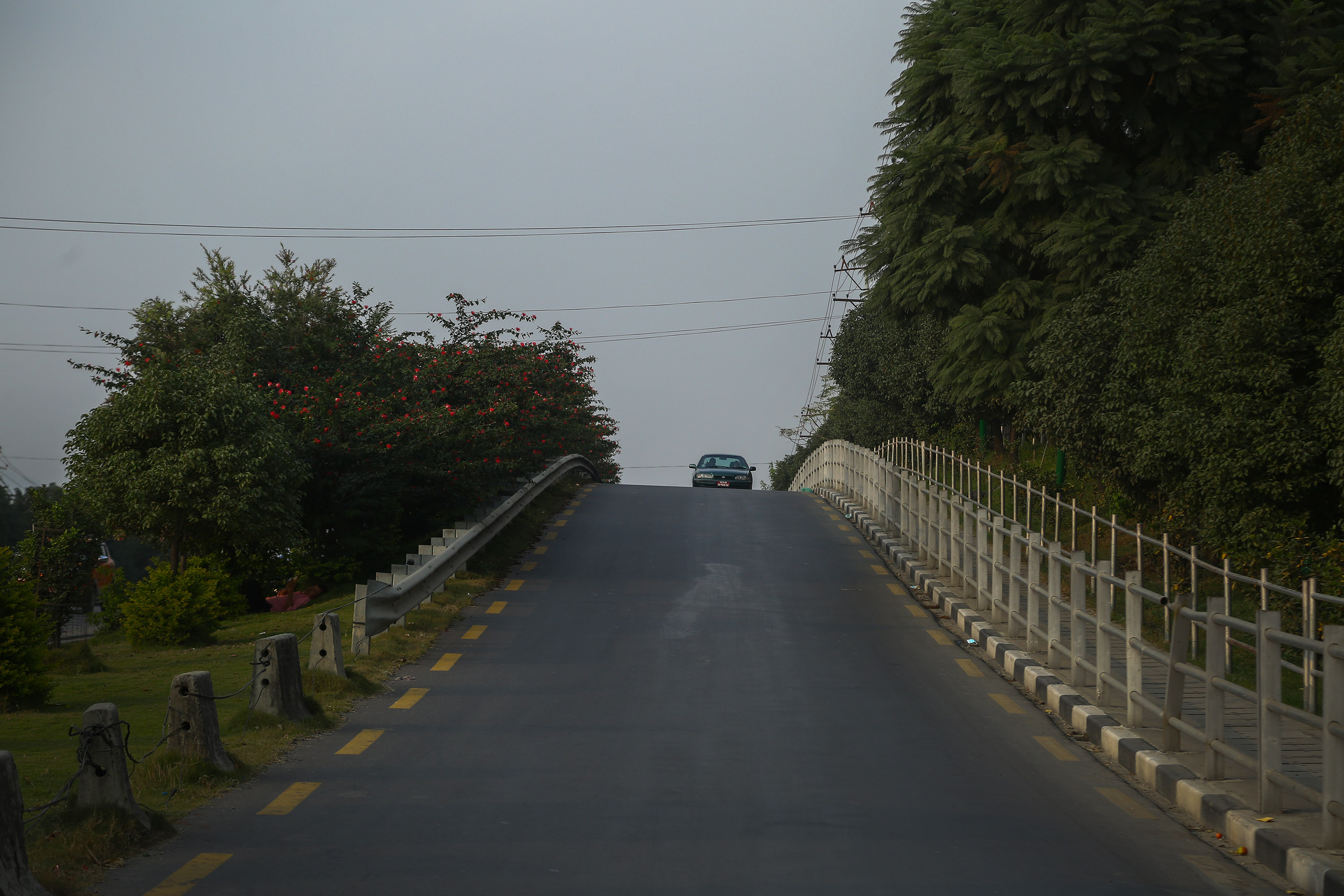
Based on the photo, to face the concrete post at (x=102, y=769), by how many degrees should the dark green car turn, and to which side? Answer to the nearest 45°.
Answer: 0° — it already faces it

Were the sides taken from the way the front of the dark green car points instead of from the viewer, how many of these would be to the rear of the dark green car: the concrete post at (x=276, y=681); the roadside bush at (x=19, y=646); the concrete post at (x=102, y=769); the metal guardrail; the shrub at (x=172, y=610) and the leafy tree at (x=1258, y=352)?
0

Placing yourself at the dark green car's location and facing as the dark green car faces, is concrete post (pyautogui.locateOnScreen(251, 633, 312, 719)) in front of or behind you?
in front

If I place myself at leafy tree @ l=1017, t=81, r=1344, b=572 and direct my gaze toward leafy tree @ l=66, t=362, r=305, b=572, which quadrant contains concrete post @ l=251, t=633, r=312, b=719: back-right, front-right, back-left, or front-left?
front-left

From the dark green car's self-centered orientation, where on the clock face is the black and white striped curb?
The black and white striped curb is roughly at 12 o'clock from the dark green car.

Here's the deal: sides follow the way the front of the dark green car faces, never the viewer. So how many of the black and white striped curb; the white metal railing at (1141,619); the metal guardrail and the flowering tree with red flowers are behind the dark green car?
0

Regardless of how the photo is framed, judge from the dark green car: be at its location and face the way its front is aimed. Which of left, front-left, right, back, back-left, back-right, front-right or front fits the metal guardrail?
front

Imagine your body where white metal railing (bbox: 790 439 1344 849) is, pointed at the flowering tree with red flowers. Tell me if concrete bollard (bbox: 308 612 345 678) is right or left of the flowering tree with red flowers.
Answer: left

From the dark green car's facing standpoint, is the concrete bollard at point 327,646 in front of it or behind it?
in front

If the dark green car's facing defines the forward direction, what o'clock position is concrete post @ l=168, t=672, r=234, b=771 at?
The concrete post is roughly at 12 o'clock from the dark green car.

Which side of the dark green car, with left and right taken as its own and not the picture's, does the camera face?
front

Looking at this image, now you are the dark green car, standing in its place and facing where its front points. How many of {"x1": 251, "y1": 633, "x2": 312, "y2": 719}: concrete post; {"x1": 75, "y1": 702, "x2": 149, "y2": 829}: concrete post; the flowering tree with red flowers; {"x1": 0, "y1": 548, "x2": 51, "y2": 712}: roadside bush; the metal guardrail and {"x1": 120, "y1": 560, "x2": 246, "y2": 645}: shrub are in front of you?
6

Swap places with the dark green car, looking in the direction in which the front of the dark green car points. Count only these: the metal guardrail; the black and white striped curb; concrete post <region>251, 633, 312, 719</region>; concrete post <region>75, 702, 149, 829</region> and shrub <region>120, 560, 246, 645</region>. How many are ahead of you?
5

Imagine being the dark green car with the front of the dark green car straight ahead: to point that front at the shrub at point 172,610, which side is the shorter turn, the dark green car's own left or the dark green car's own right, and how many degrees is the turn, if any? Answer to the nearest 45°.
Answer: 0° — it already faces it

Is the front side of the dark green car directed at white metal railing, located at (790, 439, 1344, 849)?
yes

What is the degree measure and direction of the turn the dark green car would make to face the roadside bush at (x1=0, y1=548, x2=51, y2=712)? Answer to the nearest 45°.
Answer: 0° — it already faces it

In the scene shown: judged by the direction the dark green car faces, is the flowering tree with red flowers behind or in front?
in front
